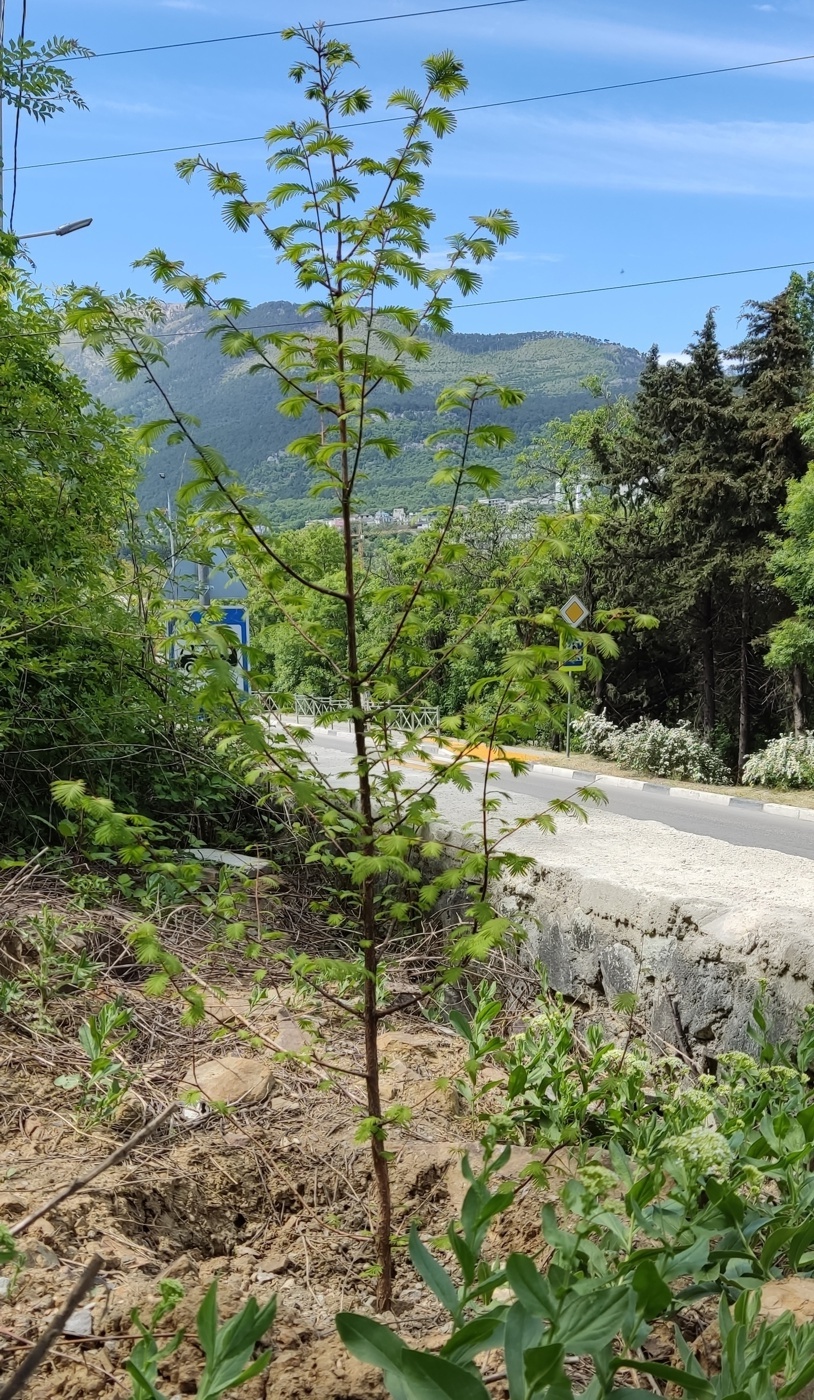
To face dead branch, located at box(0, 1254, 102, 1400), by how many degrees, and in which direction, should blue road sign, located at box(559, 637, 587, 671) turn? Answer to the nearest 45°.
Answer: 0° — it already faces it

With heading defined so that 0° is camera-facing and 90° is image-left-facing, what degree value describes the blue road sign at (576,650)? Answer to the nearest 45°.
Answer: approximately 0°

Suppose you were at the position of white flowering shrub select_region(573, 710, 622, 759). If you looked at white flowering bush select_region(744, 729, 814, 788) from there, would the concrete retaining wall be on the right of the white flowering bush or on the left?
right

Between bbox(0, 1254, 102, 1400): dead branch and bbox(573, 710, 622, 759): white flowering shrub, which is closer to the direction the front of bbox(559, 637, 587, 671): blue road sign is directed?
the dead branch
